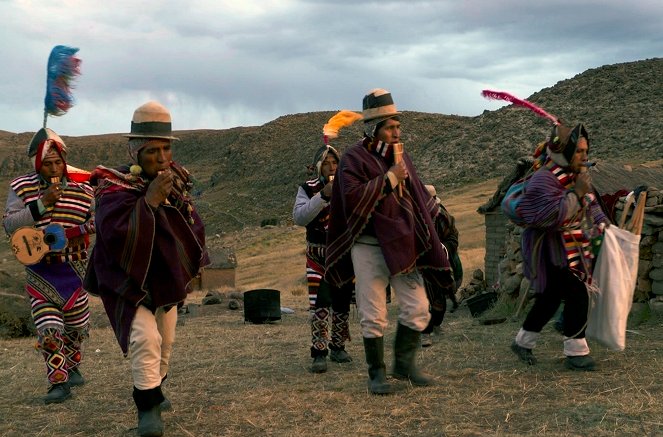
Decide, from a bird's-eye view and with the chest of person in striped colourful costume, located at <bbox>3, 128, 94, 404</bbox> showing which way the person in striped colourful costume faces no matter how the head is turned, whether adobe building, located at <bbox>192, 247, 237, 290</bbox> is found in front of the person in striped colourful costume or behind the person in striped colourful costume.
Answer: behind

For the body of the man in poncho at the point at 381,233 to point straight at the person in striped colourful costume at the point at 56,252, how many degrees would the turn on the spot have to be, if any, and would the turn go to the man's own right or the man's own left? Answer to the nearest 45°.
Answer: approximately 135° to the man's own right

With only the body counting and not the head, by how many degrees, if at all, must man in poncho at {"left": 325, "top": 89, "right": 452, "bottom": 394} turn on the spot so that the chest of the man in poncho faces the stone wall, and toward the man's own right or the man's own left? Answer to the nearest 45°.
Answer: approximately 90° to the man's own left

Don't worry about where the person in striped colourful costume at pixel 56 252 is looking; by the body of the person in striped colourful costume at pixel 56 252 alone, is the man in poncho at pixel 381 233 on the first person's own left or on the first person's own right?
on the first person's own left

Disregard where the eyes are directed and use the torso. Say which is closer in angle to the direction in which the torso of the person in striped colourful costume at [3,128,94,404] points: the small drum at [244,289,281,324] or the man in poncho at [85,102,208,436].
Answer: the man in poncho

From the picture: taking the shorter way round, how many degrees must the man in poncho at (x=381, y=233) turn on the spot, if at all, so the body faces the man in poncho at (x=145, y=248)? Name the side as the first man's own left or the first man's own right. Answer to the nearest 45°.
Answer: approximately 90° to the first man's own right

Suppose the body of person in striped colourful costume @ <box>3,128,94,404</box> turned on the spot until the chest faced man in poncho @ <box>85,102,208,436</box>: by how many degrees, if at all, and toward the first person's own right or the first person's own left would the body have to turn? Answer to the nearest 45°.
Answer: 0° — they already face them

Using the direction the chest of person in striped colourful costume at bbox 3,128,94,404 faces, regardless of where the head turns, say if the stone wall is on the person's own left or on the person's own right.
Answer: on the person's own left

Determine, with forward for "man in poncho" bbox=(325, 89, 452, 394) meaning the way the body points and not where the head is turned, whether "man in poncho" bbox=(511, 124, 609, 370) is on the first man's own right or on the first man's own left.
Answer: on the first man's own left

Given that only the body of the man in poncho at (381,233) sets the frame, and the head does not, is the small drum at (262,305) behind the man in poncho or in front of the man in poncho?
behind

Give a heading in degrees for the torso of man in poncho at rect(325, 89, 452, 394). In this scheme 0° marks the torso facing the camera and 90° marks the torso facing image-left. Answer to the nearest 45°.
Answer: approximately 315°
